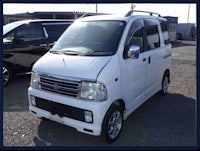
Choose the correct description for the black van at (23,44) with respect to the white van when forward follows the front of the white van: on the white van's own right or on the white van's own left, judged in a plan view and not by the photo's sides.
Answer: on the white van's own right

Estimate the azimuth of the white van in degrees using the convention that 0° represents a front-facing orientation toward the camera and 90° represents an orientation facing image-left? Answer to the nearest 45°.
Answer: approximately 45°
